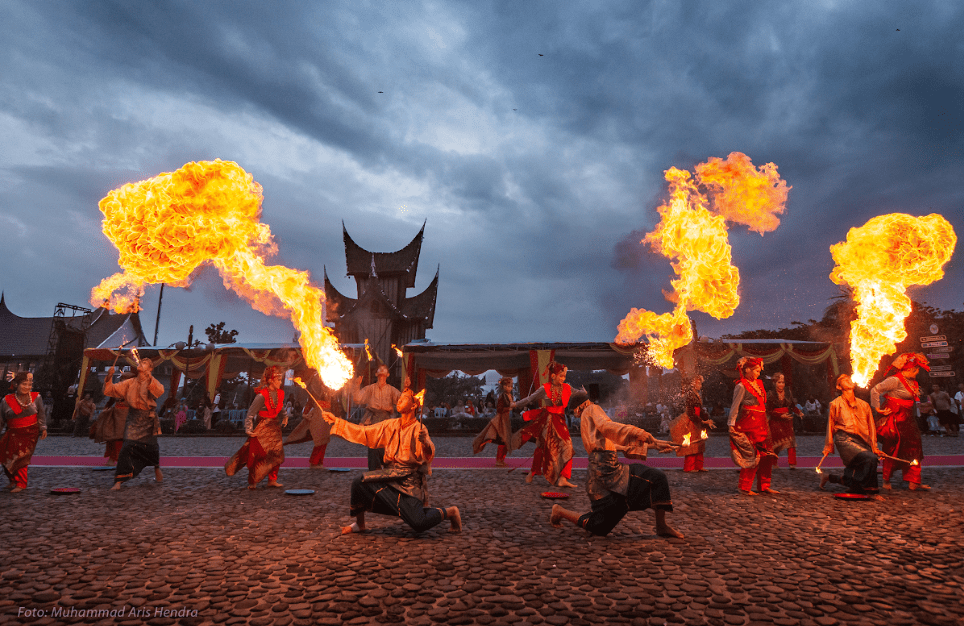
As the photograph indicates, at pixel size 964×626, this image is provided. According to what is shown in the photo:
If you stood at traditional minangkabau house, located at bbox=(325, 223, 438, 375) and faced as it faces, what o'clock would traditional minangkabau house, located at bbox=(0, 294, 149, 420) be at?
traditional minangkabau house, located at bbox=(0, 294, 149, 420) is roughly at 4 o'clock from traditional minangkabau house, located at bbox=(325, 223, 438, 375).

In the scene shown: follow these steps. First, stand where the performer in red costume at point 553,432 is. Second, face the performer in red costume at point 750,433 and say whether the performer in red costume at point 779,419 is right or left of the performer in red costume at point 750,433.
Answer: left

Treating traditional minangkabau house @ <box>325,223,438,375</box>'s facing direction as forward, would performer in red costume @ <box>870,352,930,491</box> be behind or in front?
in front

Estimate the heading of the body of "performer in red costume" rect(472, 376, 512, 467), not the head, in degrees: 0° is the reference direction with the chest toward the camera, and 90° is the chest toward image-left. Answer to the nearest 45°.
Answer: approximately 315°

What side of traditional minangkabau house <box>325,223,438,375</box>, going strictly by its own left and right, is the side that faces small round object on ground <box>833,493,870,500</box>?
front

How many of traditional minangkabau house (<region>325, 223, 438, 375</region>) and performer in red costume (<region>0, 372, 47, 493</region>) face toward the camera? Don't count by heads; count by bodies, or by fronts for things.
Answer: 2

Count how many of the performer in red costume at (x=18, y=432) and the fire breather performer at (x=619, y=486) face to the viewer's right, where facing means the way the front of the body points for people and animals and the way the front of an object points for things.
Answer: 1

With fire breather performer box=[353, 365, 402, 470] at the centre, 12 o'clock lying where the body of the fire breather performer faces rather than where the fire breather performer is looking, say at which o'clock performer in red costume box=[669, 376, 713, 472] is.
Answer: The performer in red costume is roughly at 9 o'clock from the fire breather performer.

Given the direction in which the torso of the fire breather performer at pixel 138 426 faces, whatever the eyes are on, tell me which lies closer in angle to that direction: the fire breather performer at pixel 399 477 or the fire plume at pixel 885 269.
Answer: the fire breather performer

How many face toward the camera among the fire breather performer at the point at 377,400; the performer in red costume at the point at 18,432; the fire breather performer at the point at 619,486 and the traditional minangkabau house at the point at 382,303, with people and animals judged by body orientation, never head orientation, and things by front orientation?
3

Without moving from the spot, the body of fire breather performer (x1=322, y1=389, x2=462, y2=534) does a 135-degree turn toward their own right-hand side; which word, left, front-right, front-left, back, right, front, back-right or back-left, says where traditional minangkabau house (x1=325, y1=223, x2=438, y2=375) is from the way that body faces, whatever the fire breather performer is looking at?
front

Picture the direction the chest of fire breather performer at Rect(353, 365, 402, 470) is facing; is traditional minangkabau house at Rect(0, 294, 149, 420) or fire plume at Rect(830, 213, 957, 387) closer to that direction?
the fire plume

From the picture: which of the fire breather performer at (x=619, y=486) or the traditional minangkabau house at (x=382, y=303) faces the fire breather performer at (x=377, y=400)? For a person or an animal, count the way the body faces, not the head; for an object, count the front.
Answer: the traditional minangkabau house

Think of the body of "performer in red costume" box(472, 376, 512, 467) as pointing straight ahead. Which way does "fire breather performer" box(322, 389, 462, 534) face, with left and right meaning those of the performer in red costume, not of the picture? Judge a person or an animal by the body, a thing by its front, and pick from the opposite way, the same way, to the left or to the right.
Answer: to the right

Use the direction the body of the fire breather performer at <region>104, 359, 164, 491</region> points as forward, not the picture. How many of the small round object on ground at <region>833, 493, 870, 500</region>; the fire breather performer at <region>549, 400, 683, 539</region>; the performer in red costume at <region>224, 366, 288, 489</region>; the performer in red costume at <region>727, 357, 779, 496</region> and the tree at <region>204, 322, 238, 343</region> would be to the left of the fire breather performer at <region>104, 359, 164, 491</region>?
4
